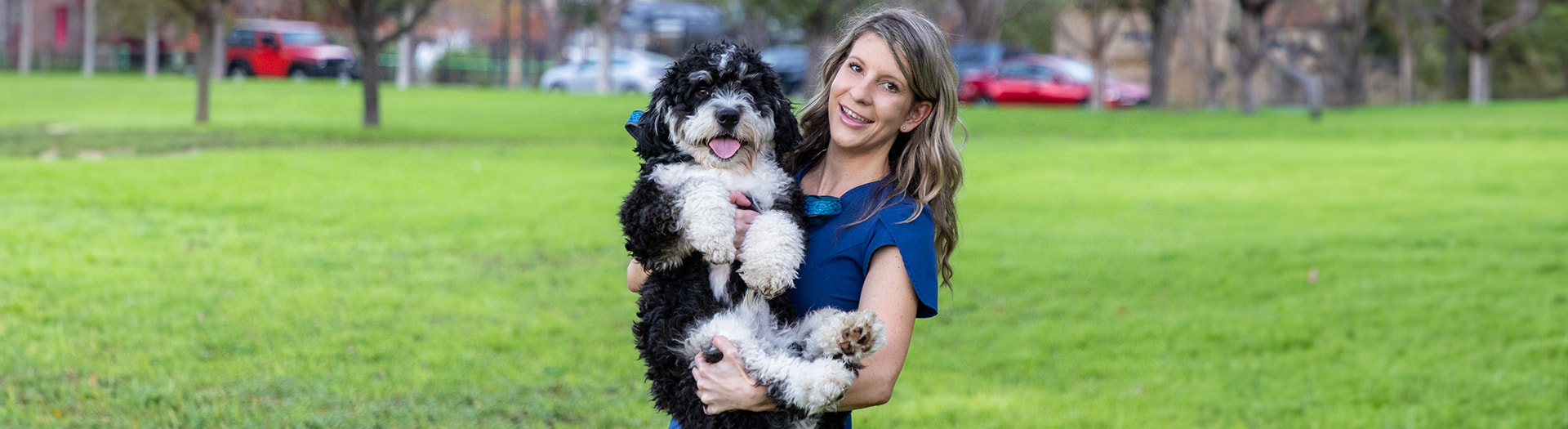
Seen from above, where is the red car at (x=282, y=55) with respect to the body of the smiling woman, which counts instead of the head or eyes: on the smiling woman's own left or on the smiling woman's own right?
on the smiling woman's own right

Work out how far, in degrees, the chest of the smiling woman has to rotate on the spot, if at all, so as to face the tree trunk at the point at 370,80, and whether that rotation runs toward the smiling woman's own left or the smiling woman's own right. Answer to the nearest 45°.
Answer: approximately 135° to the smiling woman's own right

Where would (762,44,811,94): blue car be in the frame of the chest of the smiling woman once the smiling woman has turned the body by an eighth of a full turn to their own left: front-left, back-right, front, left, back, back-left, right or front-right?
back

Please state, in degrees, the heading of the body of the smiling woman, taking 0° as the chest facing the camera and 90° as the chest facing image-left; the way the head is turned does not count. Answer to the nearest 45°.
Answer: approximately 45°

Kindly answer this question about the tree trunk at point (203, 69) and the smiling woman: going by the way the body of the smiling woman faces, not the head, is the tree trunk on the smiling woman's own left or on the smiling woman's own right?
on the smiling woman's own right

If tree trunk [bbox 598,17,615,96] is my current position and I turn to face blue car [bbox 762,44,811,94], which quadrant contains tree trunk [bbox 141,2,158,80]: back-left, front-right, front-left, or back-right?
back-left
